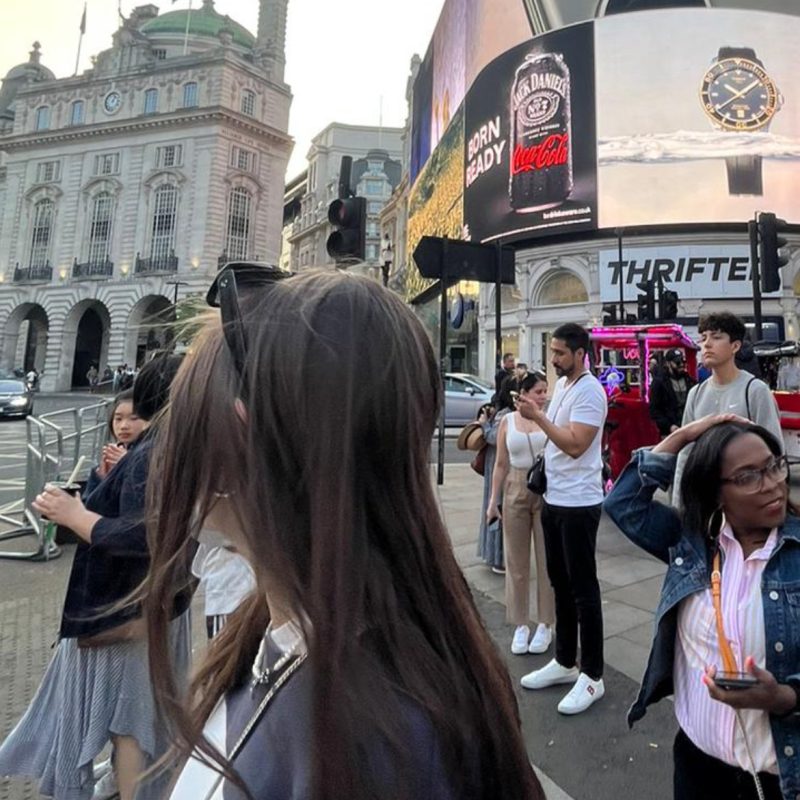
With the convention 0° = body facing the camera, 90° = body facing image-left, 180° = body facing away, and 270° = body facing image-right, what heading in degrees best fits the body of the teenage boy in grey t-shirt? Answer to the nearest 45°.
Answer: approximately 45°

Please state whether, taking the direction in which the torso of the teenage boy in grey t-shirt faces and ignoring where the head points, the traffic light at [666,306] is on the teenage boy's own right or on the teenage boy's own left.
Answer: on the teenage boy's own right

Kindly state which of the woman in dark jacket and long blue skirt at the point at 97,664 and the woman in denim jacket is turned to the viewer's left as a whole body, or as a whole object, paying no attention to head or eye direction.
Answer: the woman in dark jacket and long blue skirt

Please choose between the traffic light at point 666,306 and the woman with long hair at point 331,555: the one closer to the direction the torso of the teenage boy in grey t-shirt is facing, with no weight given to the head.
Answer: the woman with long hair

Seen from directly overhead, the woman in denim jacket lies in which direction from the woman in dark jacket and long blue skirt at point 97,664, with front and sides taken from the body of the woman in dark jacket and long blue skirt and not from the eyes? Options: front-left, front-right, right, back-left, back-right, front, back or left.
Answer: back-left

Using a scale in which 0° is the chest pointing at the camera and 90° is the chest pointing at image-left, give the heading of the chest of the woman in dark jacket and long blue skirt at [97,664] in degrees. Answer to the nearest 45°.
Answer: approximately 90°

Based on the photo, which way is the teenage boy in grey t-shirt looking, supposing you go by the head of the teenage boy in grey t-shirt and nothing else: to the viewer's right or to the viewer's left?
to the viewer's left

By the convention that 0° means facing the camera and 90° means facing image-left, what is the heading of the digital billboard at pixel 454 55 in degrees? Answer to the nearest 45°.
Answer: approximately 45°
